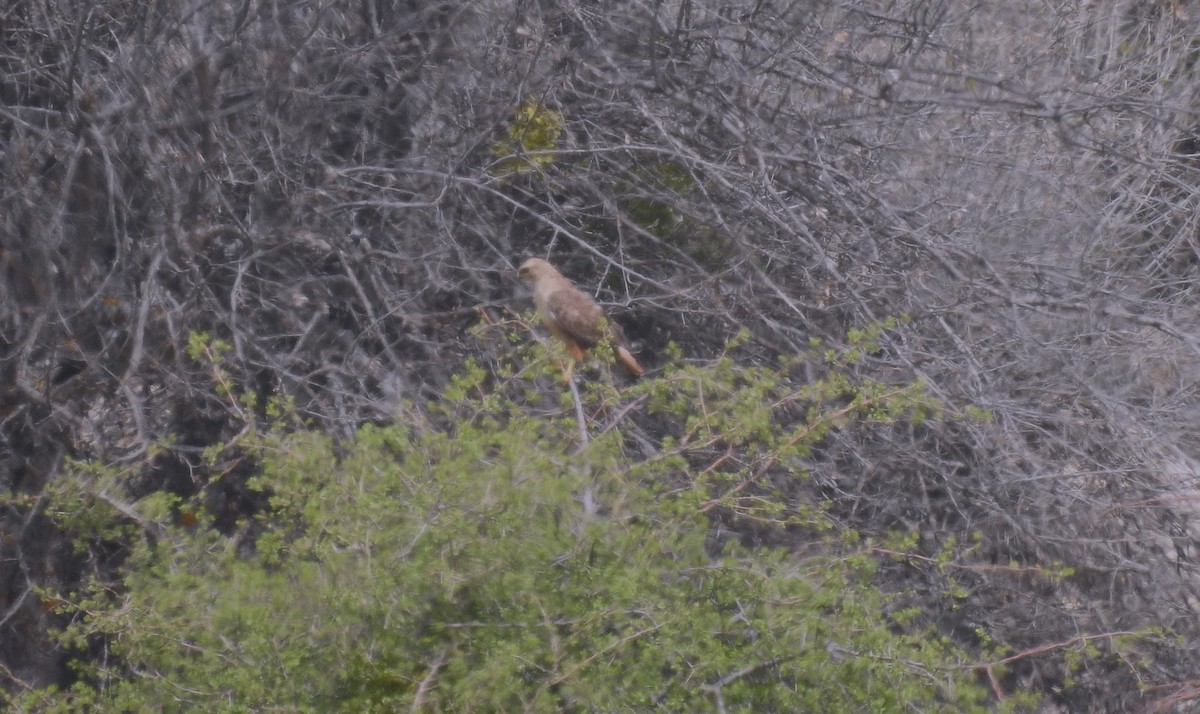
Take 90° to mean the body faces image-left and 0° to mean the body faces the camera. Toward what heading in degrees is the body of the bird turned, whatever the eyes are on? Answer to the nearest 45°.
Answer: approximately 90°
